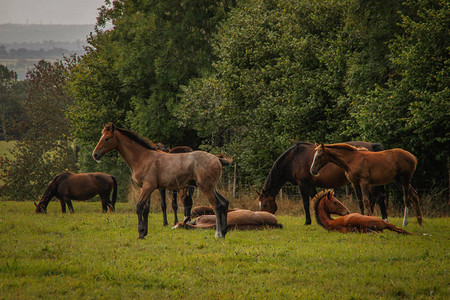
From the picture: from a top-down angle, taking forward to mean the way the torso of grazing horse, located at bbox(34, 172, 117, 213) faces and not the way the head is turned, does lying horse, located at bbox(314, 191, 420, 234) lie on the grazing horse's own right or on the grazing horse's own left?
on the grazing horse's own left

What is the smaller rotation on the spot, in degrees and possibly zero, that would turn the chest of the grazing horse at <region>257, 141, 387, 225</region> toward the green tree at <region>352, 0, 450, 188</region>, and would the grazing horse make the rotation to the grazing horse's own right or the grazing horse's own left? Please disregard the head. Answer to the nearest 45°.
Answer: approximately 135° to the grazing horse's own right

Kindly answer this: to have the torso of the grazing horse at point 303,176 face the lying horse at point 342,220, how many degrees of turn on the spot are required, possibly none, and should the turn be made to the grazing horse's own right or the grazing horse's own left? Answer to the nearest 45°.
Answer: approximately 90° to the grazing horse's own left

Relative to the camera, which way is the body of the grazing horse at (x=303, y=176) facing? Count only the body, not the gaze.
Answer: to the viewer's left

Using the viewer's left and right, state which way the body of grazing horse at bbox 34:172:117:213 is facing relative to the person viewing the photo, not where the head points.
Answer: facing to the left of the viewer

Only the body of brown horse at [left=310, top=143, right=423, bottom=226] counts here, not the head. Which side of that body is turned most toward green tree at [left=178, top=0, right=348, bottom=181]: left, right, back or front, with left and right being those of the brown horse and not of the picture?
right

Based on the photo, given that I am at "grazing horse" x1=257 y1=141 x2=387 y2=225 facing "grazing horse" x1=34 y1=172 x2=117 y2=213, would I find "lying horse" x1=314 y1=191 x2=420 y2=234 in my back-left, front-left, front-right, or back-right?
back-left

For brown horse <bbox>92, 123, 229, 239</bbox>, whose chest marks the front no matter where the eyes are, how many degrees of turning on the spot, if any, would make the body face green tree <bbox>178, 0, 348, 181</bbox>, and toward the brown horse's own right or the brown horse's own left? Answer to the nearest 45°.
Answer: approximately 135° to the brown horse's own right

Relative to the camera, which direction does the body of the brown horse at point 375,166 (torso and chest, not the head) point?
to the viewer's left

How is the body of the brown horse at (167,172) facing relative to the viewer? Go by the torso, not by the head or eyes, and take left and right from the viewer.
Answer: facing to the left of the viewer

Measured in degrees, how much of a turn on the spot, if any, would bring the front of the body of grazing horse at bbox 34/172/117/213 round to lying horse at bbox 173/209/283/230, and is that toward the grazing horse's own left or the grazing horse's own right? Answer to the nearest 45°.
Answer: approximately 135° to the grazing horse's own left

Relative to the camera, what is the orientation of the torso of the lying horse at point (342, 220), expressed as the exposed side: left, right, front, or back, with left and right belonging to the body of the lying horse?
left

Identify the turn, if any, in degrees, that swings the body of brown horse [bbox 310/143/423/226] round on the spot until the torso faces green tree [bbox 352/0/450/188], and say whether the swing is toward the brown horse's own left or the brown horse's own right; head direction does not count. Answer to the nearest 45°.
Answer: approximately 90° to the brown horse's own right
